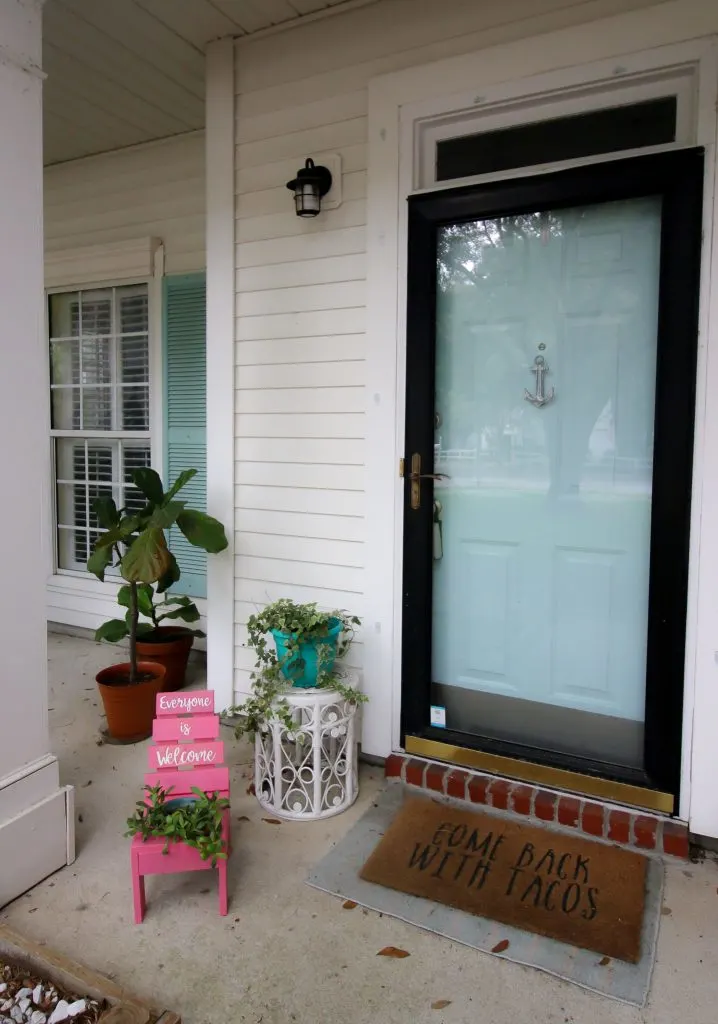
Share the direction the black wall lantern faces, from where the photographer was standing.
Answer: facing the viewer and to the left of the viewer

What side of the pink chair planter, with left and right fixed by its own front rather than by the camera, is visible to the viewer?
front

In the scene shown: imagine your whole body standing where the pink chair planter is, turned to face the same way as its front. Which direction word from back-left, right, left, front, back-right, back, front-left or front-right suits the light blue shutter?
back

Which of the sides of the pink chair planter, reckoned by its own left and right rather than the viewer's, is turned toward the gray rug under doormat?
left

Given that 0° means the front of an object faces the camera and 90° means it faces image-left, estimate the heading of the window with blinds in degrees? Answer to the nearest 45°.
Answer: approximately 45°

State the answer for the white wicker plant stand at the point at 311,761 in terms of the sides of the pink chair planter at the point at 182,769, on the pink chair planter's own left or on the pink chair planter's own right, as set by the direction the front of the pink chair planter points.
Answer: on the pink chair planter's own left

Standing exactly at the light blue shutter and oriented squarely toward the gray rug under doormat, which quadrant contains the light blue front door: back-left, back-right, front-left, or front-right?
front-left

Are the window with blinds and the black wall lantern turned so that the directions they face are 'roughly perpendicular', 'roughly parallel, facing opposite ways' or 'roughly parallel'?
roughly parallel

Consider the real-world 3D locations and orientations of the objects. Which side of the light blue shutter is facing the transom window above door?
left

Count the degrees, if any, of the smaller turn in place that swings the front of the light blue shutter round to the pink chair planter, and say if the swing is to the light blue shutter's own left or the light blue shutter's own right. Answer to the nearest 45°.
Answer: approximately 45° to the light blue shutter's own left

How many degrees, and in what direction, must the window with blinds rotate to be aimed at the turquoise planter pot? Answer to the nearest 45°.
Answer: approximately 45° to its left

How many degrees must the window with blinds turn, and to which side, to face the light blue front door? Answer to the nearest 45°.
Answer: approximately 90° to its left

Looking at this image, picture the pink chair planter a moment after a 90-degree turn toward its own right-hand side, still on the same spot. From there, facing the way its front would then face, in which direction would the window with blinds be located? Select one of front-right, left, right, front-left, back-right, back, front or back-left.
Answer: right

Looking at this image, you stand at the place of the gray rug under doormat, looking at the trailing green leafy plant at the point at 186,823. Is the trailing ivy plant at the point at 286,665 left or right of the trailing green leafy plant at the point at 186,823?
right

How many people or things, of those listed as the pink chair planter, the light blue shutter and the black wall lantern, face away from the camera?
0

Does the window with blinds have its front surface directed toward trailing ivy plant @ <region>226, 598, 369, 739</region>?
no
